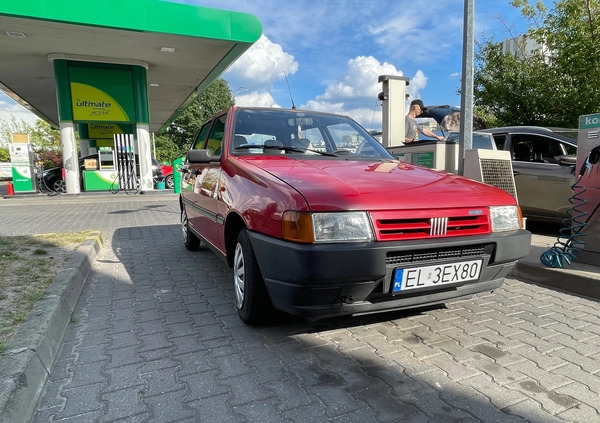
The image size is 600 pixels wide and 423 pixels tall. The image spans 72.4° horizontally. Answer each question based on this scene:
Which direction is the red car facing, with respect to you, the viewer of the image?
facing the viewer and to the right of the viewer

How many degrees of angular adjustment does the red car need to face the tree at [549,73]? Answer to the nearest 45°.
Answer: approximately 90° to its left

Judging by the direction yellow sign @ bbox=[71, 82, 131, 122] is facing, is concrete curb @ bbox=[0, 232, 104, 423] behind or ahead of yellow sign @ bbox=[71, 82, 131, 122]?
ahead

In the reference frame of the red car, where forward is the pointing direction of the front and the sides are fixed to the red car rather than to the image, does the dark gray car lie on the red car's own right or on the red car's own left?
on the red car's own left

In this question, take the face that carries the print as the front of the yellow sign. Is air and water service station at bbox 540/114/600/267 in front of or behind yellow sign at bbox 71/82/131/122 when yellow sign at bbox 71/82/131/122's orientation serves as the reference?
in front

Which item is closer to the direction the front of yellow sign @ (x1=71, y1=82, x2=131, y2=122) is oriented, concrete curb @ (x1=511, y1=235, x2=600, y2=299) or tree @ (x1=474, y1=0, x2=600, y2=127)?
the concrete curb

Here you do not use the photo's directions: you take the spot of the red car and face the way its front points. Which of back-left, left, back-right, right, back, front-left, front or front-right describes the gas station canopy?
back

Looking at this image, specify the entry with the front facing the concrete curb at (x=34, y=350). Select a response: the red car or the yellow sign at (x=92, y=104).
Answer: the yellow sign

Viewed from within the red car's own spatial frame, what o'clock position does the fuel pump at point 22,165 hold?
The fuel pump is roughly at 6 o'clock from the red car.

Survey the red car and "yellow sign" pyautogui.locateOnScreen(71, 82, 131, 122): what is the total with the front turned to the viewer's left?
0

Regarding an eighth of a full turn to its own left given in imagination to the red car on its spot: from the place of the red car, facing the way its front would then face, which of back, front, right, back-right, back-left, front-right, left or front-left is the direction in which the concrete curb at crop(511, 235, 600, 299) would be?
front-left

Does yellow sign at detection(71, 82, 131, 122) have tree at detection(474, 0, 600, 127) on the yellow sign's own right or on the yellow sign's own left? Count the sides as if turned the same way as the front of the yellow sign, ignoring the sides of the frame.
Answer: on the yellow sign's own left

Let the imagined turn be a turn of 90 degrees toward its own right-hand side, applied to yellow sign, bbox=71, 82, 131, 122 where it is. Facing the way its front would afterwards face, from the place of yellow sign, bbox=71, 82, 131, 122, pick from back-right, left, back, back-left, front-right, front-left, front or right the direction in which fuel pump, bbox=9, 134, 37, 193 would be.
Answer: front-right
